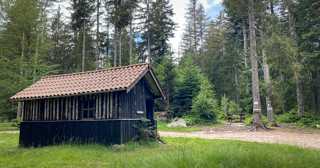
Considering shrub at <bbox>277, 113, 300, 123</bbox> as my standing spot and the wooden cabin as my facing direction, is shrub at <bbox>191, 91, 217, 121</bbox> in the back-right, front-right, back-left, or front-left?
front-right

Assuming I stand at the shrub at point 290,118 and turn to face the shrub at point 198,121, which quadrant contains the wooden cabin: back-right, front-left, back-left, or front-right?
front-left

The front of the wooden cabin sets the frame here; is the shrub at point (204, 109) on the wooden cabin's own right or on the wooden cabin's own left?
on the wooden cabin's own left

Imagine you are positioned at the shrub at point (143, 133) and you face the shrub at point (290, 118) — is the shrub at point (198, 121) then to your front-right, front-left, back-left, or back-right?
front-left

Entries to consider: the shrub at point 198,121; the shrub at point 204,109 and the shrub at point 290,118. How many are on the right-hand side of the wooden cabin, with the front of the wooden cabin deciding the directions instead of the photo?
0

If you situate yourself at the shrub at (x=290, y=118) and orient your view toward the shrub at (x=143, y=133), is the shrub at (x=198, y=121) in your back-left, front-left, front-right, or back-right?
front-right

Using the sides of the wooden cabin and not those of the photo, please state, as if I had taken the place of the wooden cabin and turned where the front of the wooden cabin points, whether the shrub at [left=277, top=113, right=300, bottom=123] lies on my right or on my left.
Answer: on my left

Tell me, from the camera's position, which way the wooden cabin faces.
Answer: facing the viewer and to the right of the viewer
